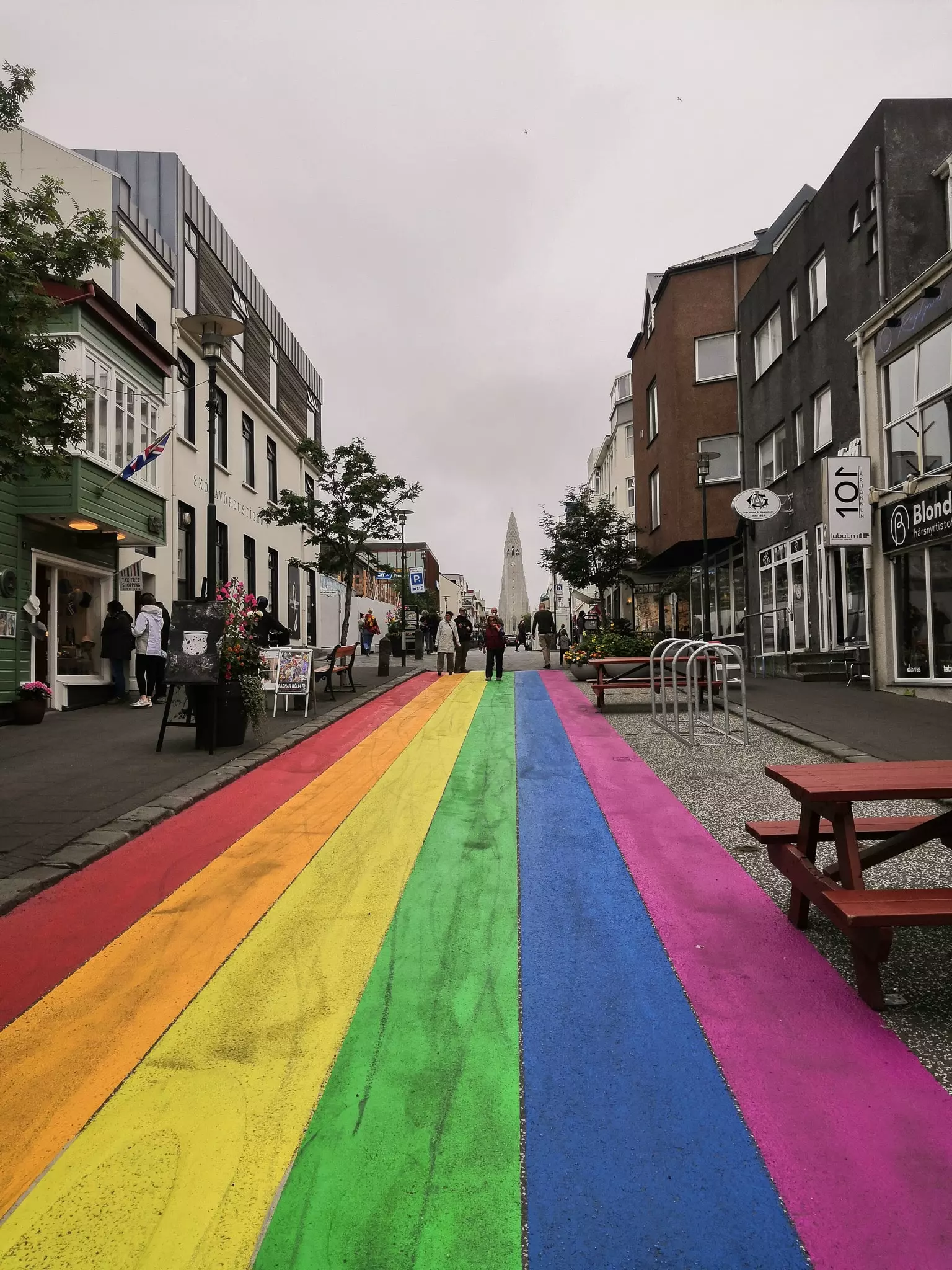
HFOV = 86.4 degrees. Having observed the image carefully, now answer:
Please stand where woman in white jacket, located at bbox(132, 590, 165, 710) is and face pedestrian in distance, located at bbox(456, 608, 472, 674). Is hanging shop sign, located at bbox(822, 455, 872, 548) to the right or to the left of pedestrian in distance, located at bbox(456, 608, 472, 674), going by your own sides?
right

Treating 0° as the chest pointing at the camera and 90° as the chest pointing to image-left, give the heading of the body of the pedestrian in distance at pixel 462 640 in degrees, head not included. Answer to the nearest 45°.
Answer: approximately 0°
